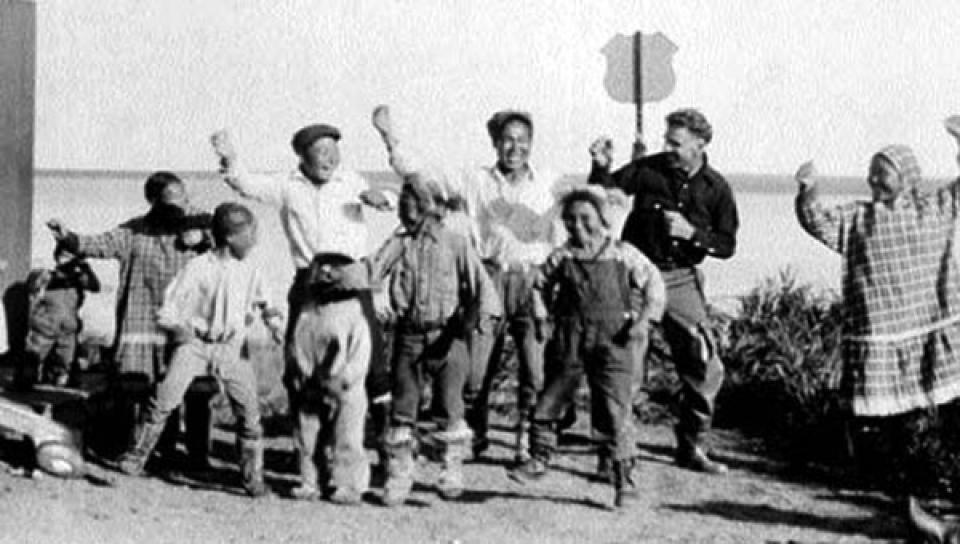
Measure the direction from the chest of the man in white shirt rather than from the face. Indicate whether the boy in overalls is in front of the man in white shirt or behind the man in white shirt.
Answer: in front

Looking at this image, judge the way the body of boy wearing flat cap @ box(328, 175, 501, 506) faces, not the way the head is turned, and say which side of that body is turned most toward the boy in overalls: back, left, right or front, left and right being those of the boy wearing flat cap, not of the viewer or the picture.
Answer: left

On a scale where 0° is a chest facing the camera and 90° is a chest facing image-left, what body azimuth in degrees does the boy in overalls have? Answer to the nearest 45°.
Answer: approximately 0°

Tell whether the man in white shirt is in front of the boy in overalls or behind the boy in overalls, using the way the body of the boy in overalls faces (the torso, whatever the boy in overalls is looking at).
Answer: behind

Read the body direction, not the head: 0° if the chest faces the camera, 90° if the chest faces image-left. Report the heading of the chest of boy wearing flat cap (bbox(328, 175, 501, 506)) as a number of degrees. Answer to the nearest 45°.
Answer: approximately 0°

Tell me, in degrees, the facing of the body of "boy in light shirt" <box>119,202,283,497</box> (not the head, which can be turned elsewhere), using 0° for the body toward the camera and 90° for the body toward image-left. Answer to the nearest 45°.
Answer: approximately 315°
